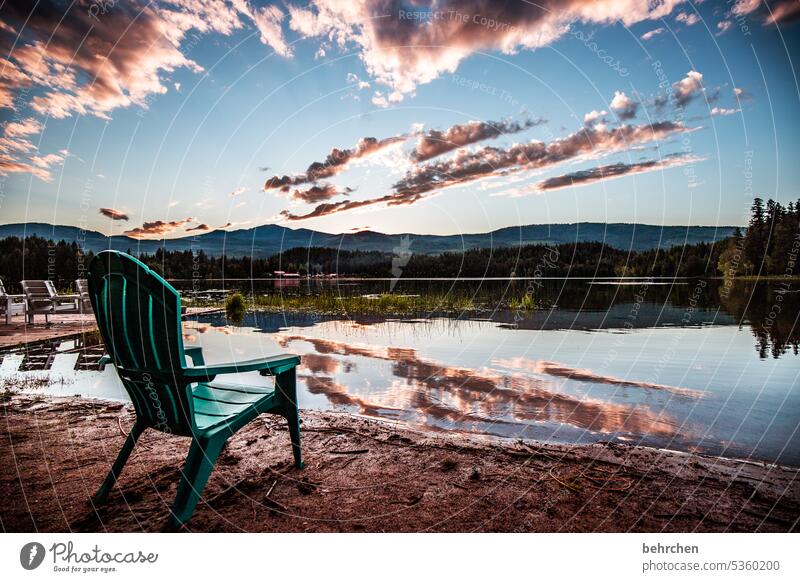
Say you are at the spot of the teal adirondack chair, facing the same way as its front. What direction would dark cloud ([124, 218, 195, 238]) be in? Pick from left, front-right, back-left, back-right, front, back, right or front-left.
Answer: front-left

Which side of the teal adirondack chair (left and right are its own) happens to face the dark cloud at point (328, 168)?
front

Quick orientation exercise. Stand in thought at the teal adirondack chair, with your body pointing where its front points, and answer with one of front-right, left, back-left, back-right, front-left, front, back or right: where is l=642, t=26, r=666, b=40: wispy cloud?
front-right

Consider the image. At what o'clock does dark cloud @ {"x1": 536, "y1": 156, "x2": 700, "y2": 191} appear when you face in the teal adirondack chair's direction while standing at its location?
The dark cloud is roughly at 1 o'clock from the teal adirondack chair.

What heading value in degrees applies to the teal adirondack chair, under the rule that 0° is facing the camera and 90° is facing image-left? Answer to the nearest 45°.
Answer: approximately 225°

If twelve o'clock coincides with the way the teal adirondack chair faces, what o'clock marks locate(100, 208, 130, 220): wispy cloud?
The wispy cloud is roughly at 10 o'clock from the teal adirondack chair.

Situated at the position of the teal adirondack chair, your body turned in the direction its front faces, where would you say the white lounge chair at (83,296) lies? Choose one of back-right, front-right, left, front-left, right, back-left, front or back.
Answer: front-left

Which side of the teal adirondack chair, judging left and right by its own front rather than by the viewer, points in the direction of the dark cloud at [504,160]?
front

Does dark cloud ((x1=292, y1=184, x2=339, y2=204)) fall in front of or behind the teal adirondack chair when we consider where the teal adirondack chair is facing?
in front

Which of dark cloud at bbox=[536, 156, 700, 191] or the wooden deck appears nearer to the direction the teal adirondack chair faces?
the dark cloud

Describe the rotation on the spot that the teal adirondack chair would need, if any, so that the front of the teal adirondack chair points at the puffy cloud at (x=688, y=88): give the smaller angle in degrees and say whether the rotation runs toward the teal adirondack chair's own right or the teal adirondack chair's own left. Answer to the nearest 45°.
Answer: approximately 45° to the teal adirondack chair's own right

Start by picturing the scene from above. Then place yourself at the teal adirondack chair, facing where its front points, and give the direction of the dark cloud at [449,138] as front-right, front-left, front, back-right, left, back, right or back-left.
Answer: front
